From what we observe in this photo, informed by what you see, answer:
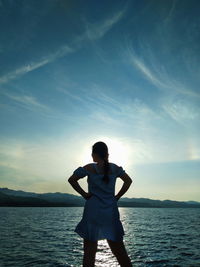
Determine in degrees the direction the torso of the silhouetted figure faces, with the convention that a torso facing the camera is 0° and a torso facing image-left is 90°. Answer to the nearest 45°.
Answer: approximately 180°
